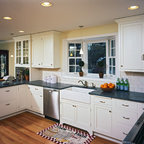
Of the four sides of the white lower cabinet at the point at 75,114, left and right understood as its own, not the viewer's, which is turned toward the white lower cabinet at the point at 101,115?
left

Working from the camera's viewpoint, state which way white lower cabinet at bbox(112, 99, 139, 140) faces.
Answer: facing the viewer and to the left of the viewer

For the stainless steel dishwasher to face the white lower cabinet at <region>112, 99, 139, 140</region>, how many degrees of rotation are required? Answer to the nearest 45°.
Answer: approximately 90° to its left

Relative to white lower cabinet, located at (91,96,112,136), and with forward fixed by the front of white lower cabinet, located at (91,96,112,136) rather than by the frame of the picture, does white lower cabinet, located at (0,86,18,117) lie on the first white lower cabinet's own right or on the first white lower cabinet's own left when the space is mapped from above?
on the first white lower cabinet's own right

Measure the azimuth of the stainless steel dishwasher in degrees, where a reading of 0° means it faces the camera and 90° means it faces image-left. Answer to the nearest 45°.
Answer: approximately 45°

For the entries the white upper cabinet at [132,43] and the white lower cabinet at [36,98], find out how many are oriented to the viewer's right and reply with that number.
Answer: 0

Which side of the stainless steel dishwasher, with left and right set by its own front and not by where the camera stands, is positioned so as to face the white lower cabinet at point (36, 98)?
right

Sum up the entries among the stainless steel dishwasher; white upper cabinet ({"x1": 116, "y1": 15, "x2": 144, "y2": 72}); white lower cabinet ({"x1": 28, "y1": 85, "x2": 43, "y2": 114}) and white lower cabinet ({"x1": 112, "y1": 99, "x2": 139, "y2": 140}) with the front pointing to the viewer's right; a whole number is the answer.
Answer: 0

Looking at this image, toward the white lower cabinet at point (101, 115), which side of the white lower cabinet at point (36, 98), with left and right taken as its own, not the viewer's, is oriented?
left

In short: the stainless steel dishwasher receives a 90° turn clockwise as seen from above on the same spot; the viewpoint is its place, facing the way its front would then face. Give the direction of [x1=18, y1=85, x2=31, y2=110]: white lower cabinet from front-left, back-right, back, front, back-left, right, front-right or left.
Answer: front

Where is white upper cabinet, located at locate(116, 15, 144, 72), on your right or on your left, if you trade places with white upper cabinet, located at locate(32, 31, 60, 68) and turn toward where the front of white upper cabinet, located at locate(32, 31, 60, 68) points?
on your left

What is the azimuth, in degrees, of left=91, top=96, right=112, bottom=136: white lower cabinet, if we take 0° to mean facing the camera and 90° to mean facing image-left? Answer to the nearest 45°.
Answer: approximately 45°
